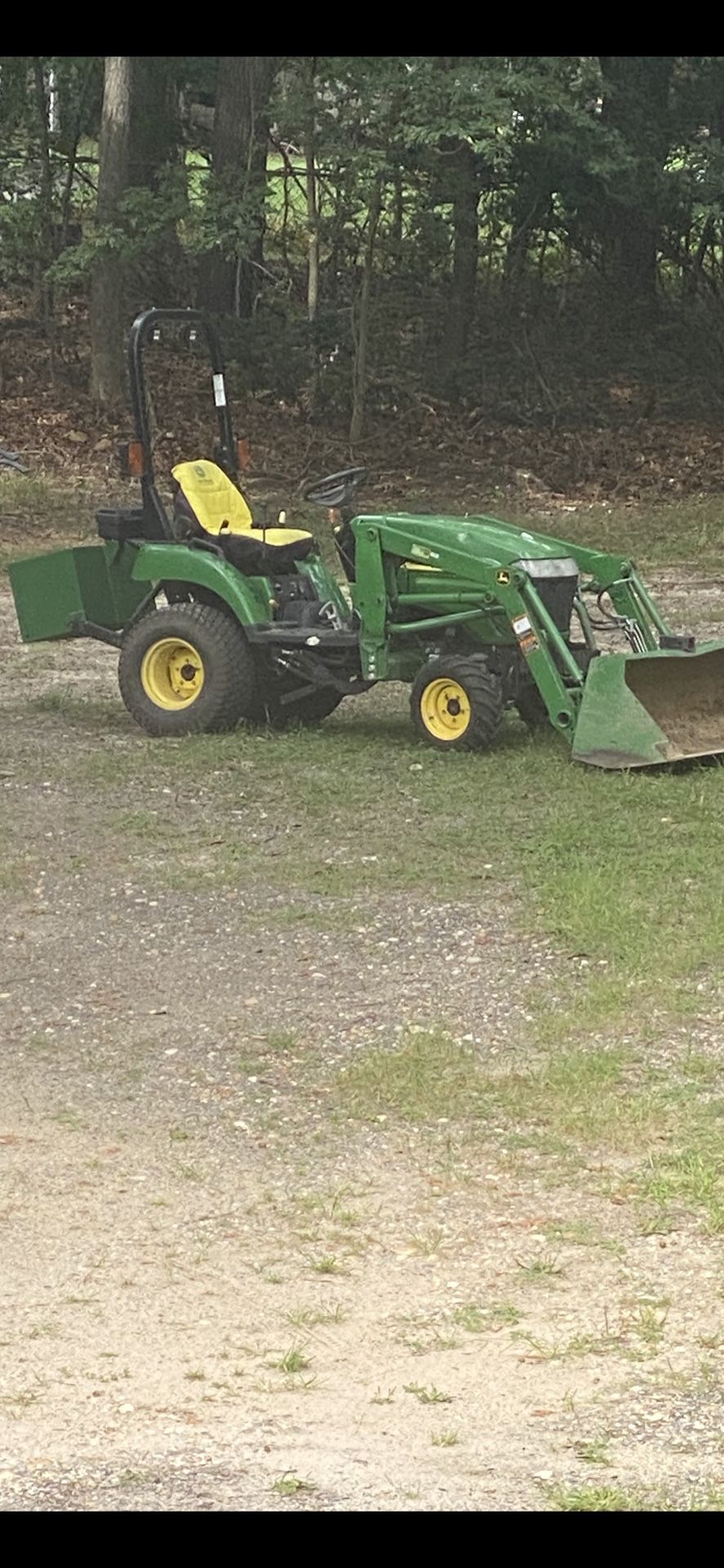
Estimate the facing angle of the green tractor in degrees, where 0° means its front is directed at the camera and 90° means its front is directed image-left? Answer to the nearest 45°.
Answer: approximately 315°

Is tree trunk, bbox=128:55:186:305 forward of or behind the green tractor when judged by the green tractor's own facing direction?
behind

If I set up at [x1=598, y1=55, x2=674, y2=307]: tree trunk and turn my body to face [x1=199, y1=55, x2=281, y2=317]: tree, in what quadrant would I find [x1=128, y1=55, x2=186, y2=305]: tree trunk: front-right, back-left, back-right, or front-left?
front-right

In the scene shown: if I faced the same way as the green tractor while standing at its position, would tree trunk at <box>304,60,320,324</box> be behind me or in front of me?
behind
